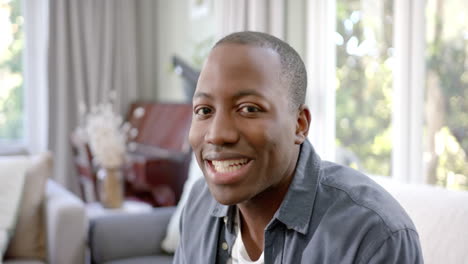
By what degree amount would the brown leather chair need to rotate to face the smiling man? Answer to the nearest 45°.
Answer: approximately 45° to its left

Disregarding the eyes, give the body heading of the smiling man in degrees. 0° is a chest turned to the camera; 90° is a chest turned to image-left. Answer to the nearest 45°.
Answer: approximately 45°

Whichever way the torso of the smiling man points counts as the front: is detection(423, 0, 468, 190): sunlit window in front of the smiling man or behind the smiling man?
behind

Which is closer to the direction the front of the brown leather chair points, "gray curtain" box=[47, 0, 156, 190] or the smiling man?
the smiling man

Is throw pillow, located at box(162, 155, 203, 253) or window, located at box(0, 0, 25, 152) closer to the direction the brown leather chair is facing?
the throw pillow

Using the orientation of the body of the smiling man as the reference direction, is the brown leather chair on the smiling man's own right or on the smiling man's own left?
on the smiling man's own right

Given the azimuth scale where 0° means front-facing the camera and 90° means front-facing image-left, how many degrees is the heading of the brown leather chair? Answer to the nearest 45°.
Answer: approximately 45°
